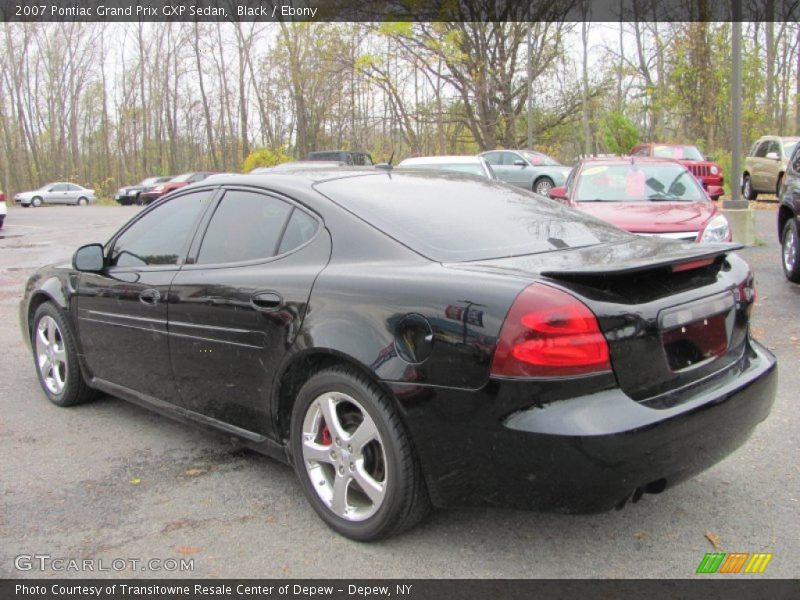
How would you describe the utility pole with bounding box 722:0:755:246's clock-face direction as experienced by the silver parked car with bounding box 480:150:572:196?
The utility pole is roughly at 1 o'clock from the silver parked car.

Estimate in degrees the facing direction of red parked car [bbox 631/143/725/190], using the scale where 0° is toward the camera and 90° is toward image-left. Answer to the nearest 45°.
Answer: approximately 315°

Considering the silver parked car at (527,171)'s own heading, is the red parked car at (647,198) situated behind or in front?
in front

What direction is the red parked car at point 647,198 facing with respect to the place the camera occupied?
facing the viewer

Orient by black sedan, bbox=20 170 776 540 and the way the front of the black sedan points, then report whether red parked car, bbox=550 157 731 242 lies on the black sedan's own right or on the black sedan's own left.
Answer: on the black sedan's own right

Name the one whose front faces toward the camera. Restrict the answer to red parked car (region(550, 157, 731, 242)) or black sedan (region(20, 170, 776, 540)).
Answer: the red parked car

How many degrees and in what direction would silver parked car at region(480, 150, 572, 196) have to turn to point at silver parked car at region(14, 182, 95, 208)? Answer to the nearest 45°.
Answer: approximately 180°

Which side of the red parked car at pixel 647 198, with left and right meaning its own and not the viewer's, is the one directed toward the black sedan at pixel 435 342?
front

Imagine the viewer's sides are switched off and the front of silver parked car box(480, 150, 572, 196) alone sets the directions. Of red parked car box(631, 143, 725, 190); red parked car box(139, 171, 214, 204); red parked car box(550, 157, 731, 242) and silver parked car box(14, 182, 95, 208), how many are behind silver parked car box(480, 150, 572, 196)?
2

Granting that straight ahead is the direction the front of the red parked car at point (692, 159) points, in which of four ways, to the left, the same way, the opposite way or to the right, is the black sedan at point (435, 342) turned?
the opposite way

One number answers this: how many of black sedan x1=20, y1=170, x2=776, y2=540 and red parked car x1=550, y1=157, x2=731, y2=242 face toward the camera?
1

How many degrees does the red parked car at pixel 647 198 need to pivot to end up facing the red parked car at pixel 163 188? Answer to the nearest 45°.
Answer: approximately 135° to its right

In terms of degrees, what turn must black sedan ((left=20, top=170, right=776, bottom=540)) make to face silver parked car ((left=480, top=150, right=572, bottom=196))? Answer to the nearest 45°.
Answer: approximately 45° to its right
